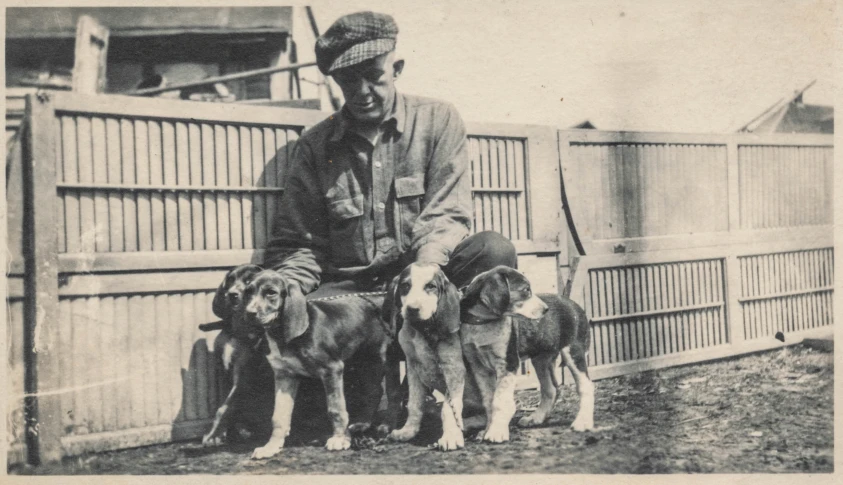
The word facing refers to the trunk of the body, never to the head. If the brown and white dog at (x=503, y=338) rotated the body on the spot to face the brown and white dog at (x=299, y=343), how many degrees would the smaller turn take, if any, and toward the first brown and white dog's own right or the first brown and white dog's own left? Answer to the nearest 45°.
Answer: approximately 45° to the first brown and white dog's own right

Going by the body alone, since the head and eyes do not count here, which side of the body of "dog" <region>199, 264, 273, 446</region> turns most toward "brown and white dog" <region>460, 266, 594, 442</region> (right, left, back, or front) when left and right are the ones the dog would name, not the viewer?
left

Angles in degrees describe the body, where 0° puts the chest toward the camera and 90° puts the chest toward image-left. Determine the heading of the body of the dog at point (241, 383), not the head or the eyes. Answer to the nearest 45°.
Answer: approximately 45°

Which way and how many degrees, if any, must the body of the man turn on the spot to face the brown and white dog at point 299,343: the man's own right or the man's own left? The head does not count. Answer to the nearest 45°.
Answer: approximately 45° to the man's own right

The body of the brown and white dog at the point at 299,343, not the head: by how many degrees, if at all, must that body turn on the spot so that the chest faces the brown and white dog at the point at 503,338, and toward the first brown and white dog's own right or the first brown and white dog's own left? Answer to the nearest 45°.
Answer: approximately 135° to the first brown and white dog's own left

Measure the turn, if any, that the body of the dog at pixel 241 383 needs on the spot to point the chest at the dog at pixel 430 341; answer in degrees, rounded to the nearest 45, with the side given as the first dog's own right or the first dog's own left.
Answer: approximately 90° to the first dog's own left

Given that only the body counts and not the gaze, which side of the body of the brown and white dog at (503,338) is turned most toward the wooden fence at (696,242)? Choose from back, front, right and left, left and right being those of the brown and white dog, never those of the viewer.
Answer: back
